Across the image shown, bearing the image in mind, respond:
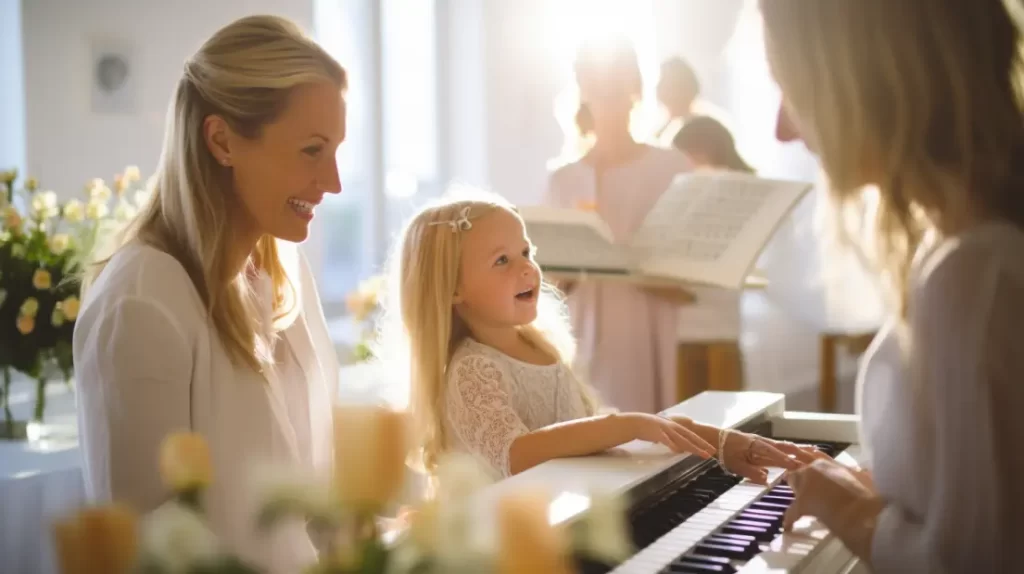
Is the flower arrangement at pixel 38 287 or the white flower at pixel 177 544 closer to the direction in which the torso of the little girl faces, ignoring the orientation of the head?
the white flower

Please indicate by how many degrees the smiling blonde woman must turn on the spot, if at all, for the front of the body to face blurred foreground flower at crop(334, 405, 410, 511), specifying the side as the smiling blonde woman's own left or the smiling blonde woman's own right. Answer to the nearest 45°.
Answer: approximately 45° to the smiling blonde woman's own right

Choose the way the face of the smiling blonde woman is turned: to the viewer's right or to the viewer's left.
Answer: to the viewer's right

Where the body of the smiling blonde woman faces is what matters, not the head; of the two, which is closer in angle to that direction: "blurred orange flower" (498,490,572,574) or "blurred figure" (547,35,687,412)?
the blurred orange flower

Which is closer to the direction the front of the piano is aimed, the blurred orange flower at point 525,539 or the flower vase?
the blurred orange flower

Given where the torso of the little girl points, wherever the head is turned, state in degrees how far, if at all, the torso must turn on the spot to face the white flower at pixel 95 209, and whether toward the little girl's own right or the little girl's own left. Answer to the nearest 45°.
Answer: approximately 180°

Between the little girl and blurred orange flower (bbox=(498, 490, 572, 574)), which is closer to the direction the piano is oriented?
the blurred orange flower

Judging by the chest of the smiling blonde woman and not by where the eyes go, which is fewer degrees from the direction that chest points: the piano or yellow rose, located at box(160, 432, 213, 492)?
the piano

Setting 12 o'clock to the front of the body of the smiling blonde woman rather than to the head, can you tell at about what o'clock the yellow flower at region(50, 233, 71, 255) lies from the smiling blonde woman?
The yellow flower is roughly at 7 o'clock from the smiling blonde woman.
